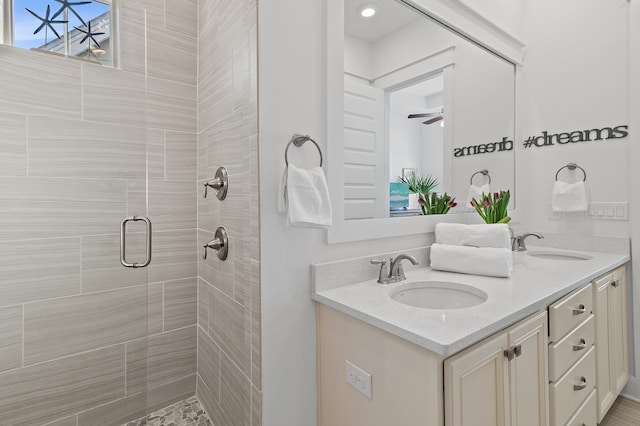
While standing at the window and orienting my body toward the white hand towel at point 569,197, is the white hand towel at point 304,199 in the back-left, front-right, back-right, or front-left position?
front-right

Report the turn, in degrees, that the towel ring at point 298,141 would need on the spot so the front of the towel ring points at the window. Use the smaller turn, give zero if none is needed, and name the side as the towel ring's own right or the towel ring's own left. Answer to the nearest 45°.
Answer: approximately 135° to the towel ring's own right

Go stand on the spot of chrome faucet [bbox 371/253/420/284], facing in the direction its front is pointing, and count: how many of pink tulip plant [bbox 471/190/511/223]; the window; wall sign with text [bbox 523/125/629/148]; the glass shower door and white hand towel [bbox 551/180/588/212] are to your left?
3

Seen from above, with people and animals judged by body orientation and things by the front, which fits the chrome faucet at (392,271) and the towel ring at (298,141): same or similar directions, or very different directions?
same or similar directions

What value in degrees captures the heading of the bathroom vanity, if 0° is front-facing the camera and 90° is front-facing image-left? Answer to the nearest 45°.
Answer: approximately 315°

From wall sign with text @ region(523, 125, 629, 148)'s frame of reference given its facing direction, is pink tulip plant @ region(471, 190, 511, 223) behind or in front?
in front

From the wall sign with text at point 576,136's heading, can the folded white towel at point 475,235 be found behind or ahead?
ahead

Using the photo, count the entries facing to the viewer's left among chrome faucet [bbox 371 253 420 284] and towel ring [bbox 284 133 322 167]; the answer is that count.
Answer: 0
